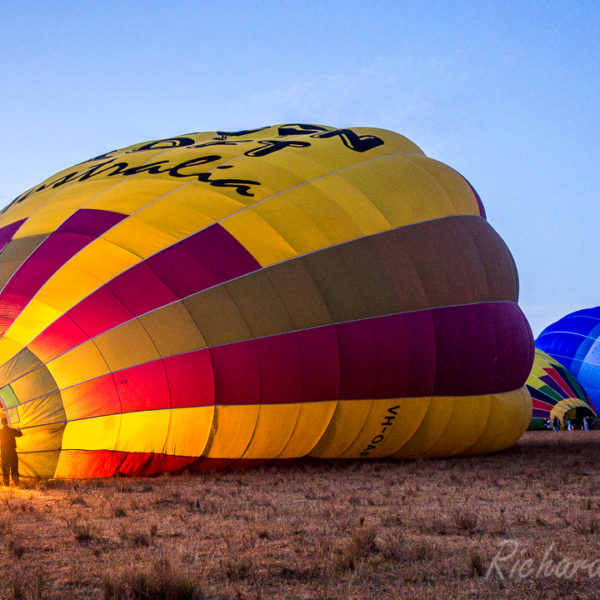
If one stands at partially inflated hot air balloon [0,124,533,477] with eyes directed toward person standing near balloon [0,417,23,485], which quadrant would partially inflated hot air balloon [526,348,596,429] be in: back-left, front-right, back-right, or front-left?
back-right

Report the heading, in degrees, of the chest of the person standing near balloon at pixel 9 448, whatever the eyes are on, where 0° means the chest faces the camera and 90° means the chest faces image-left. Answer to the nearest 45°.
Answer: approximately 180°

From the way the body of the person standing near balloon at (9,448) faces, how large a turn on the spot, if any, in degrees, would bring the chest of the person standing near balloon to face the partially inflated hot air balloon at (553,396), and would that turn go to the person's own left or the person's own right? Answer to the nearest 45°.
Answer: approximately 45° to the person's own right

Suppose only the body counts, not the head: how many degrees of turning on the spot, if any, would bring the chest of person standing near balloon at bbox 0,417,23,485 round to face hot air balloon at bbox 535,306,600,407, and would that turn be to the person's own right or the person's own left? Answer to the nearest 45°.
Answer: approximately 45° to the person's own right

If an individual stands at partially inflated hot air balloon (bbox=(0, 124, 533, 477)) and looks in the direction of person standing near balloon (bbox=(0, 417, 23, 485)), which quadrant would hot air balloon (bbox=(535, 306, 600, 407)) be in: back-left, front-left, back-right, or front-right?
back-right
